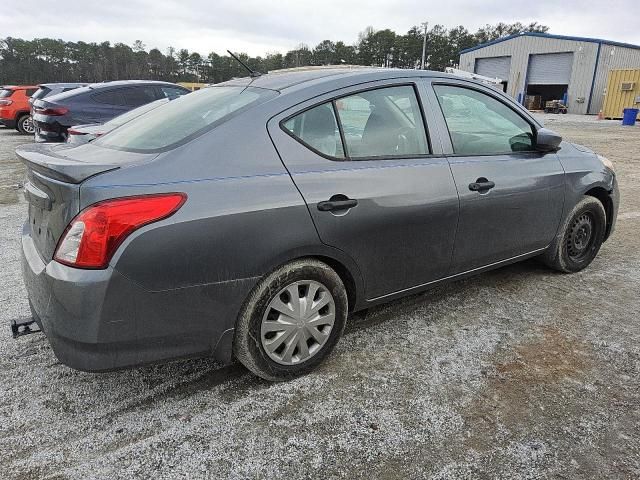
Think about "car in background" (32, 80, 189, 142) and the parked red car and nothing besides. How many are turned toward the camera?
0

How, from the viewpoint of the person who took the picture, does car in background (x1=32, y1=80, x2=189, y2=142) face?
facing away from the viewer and to the right of the viewer

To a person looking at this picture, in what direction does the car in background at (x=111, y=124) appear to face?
facing away from the viewer and to the right of the viewer

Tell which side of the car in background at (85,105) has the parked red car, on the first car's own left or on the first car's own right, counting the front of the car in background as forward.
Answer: on the first car's own left

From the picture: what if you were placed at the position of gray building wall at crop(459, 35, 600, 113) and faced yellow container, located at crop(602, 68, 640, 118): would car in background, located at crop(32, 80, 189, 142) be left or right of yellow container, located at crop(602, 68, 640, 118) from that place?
right

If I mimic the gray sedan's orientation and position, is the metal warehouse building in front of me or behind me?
in front

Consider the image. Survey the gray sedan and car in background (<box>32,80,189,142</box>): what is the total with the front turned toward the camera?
0

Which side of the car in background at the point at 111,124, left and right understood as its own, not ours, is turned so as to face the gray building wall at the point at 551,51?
front

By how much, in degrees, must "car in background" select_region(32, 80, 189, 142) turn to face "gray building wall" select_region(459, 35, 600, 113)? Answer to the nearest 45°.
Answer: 0° — it already faces it
